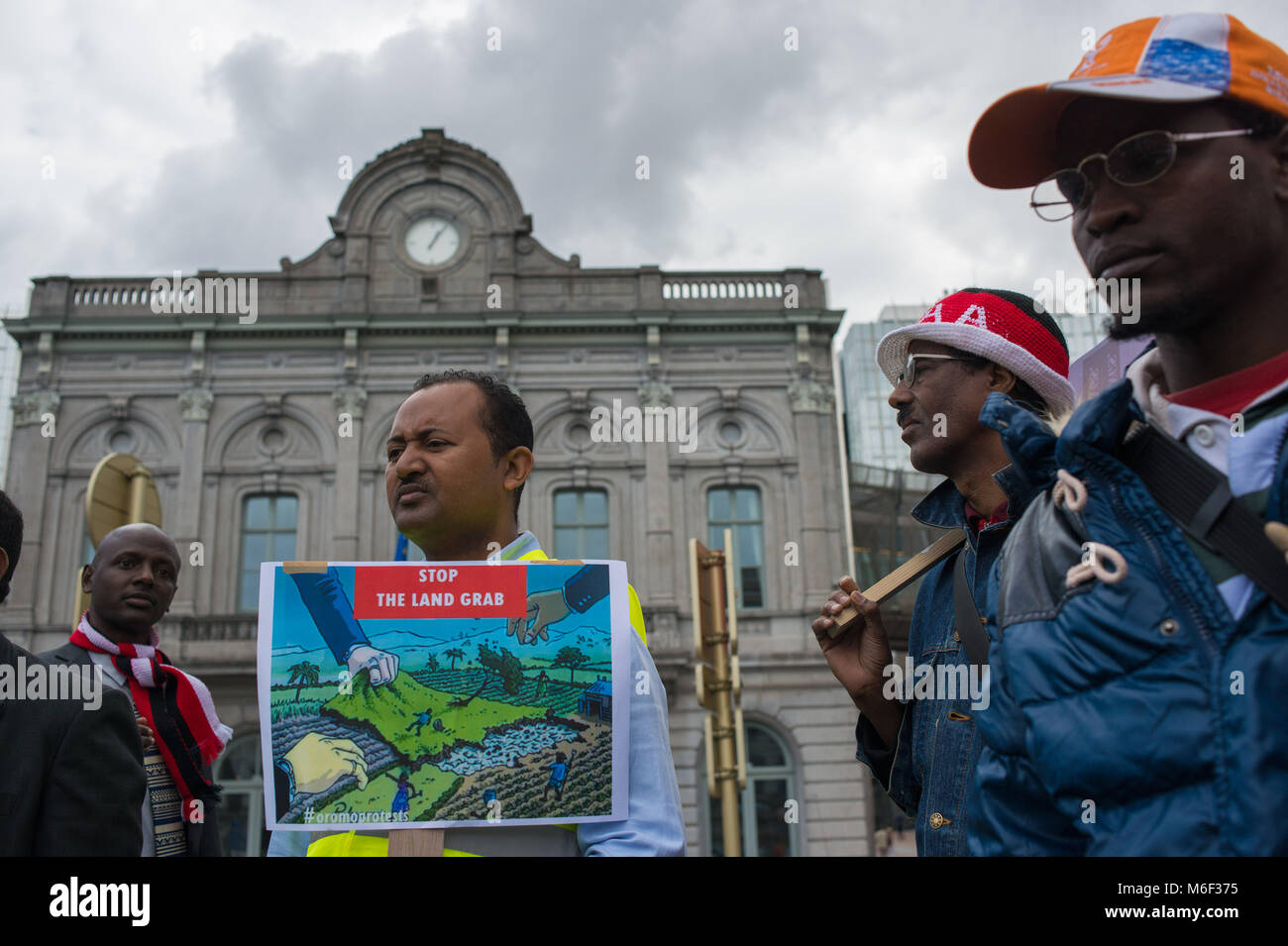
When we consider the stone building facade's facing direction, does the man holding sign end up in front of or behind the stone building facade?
in front

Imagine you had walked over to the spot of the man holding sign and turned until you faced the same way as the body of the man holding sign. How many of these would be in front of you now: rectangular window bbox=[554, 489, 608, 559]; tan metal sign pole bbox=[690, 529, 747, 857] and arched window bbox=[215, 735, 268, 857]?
0

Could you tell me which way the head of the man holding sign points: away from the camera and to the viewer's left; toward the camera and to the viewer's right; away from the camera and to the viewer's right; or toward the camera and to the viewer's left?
toward the camera and to the viewer's left

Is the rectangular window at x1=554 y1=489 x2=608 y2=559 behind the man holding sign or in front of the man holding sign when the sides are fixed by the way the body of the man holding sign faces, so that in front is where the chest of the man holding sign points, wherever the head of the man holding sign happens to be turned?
behind

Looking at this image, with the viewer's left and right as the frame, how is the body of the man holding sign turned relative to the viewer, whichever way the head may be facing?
facing the viewer and to the left of the viewer

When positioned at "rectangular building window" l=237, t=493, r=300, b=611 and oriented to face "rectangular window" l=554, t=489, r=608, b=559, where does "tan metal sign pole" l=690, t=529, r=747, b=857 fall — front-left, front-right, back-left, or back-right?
front-right

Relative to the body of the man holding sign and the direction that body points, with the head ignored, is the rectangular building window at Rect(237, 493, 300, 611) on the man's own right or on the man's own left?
on the man's own right

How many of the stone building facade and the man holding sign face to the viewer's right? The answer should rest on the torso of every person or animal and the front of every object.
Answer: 0

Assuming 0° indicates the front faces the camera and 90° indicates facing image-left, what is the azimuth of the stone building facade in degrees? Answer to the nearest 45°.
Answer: approximately 0°

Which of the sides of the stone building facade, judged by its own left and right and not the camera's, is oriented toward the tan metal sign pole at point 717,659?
front
